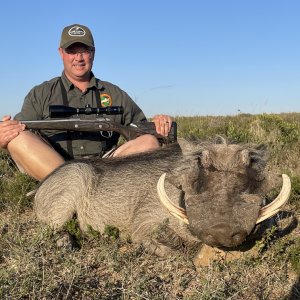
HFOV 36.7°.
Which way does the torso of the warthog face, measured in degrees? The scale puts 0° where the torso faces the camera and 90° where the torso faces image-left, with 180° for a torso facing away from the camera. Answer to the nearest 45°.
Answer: approximately 315°

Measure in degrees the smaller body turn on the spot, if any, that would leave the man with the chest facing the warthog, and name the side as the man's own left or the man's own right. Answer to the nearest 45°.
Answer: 0° — they already face it

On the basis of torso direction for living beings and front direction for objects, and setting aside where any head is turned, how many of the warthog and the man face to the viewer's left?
0
